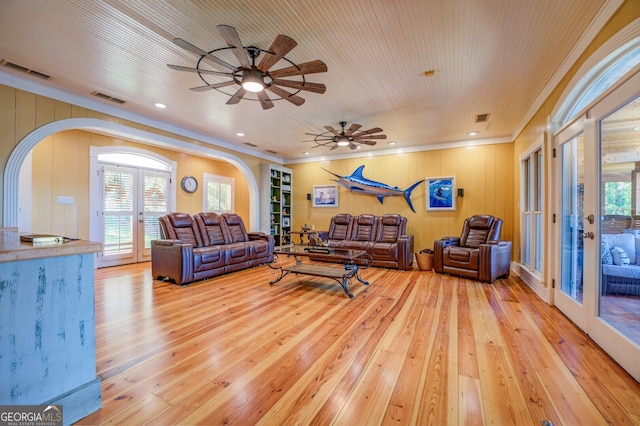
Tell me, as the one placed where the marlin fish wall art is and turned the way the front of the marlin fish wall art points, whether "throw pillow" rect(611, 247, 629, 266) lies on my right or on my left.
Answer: on my left

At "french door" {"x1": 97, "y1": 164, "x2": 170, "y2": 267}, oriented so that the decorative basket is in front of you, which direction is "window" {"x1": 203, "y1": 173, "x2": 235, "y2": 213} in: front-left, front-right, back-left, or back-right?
front-left

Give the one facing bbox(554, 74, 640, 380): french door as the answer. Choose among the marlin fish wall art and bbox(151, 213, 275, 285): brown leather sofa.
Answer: the brown leather sofa

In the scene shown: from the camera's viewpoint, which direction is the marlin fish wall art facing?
to the viewer's left

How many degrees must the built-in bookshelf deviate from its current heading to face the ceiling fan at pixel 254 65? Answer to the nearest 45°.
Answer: approximately 45° to its right

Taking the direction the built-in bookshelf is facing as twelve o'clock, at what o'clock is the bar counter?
The bar counter is roughly at 2 o'clock from the built-in bookshelf.

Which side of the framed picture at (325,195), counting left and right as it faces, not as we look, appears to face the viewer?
front

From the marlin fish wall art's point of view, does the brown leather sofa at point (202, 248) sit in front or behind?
in front

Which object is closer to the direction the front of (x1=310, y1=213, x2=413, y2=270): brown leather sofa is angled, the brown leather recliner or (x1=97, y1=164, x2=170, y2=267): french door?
the french door

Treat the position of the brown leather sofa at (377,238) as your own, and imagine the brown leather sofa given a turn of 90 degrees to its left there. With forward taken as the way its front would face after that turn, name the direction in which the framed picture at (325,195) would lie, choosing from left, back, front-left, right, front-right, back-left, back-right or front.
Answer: back

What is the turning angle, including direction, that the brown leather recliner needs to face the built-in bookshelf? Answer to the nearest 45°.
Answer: approximately 45° to its right

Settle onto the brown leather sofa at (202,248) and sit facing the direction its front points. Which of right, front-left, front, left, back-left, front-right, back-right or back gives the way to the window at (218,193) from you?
back-left

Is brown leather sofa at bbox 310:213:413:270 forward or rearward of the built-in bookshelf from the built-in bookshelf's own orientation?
forward

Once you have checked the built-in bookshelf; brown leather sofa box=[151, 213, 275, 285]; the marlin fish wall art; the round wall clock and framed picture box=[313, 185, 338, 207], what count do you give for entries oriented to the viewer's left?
1

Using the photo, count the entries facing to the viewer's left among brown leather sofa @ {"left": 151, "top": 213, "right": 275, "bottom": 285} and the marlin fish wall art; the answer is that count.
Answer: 1

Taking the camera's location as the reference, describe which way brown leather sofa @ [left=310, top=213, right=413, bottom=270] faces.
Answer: facing the viewer and to the left of the viewer
